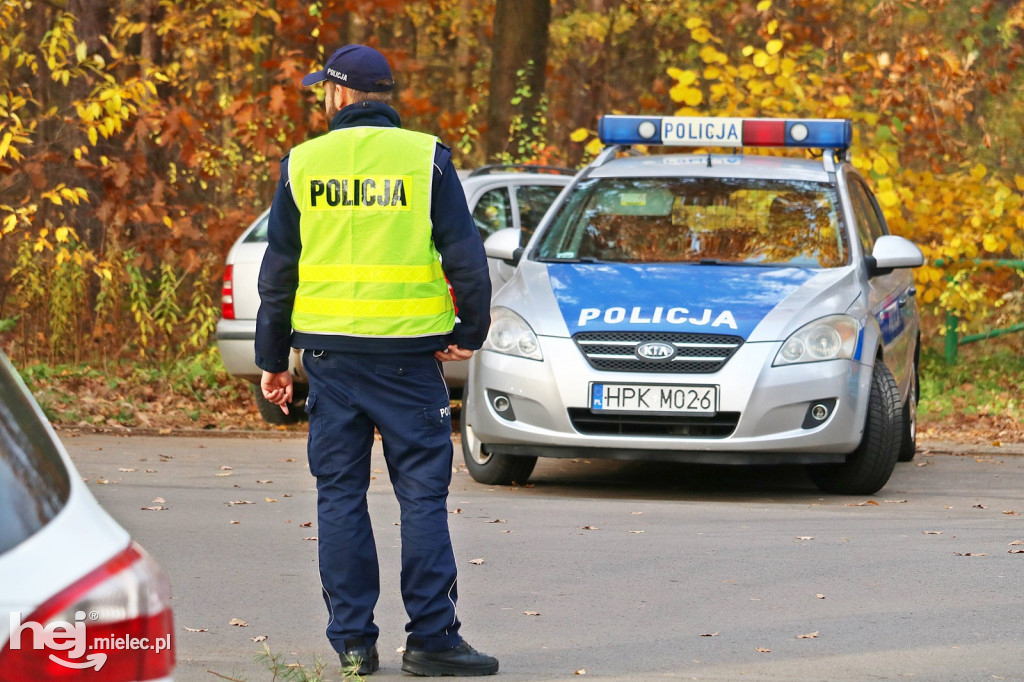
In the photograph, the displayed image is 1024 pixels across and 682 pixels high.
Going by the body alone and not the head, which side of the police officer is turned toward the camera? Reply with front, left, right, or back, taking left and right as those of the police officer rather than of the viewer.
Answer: back

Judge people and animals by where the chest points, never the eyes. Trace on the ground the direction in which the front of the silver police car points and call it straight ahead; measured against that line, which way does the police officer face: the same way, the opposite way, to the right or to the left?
the opposite way

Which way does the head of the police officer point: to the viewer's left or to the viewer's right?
to the viewer's left

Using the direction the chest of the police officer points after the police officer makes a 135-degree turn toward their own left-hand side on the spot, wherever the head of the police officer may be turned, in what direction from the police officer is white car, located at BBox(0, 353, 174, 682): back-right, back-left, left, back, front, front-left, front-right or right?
front-left

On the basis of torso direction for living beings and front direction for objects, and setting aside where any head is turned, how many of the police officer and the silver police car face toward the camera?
1
